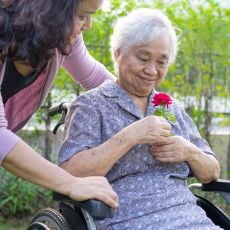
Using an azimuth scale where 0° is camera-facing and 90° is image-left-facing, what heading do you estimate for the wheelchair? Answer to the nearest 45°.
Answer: approximately 315°

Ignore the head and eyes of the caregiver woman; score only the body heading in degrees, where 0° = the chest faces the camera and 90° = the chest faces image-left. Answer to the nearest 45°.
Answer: approximately 315°

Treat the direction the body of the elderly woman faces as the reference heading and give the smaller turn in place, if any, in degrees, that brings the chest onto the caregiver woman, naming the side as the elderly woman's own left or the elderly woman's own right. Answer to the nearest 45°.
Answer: approximately 90° to the elderly woman's own right

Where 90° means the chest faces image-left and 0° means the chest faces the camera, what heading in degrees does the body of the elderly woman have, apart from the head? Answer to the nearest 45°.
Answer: approximately 315°
